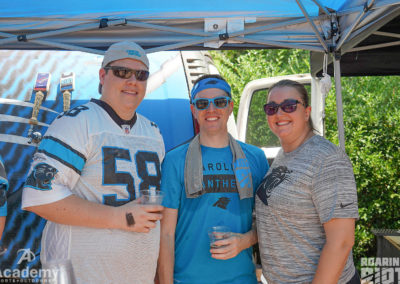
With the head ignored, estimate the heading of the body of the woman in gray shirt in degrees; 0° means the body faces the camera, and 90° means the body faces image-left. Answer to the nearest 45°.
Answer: approximately 45°

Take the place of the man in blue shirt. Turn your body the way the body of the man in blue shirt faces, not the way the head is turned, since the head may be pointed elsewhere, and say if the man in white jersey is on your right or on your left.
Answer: on your right

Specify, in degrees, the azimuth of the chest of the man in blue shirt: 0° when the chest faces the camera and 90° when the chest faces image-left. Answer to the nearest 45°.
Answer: approximately 0°

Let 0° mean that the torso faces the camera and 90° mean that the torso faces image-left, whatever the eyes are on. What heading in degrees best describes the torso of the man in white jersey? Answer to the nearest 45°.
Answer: approximately 315°
